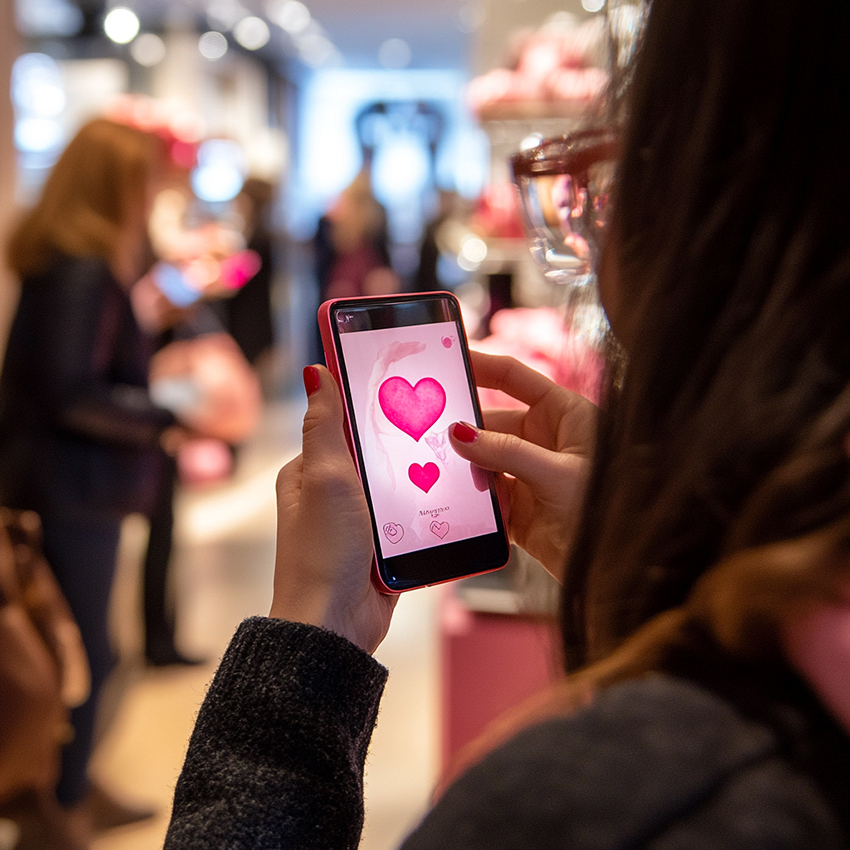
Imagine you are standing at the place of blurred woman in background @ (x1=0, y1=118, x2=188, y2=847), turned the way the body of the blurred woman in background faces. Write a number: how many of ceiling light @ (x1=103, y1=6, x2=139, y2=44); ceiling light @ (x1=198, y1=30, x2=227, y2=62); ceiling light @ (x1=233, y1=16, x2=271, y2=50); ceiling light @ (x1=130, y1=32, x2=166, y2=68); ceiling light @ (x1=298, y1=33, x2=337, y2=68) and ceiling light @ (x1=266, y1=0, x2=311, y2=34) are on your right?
0

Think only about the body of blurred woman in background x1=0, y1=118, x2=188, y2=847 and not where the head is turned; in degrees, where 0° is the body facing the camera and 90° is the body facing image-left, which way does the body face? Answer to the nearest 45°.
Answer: approximately 270°

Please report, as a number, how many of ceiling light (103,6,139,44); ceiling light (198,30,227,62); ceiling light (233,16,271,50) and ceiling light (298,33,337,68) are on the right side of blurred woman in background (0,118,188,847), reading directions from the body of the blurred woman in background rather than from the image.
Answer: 0

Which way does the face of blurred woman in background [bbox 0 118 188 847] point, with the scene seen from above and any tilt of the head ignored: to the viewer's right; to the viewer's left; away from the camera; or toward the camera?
to the viewer's right

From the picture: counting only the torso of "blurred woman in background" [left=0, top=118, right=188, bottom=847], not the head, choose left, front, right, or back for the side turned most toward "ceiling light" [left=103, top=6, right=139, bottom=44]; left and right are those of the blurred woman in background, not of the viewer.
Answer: left

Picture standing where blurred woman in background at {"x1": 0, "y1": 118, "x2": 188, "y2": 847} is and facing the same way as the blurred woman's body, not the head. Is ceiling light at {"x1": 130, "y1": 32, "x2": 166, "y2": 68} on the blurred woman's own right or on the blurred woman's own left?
on the blurred woman's own left

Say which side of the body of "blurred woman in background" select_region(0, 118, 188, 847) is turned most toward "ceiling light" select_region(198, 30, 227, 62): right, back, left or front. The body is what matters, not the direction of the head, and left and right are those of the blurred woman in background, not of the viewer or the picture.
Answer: left

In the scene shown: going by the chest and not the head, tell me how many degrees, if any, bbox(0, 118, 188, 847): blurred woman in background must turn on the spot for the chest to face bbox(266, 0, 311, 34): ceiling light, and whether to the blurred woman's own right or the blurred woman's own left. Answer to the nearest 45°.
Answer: approximately 90° to the blurred woman's own left

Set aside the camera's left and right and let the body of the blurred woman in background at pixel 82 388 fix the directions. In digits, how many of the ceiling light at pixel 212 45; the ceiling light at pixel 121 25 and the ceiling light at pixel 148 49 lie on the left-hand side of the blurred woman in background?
3

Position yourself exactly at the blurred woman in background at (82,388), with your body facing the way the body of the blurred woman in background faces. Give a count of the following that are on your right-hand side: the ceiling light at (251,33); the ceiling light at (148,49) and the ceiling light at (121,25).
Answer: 0

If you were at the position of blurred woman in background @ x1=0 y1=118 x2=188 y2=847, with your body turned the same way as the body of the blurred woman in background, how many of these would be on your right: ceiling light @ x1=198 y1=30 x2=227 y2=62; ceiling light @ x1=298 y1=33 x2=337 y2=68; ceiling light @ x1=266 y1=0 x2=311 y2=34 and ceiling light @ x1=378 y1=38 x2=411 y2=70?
0

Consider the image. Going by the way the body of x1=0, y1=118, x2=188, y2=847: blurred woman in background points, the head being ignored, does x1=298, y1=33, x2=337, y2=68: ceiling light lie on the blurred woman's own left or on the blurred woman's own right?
on the blurred woman's own left

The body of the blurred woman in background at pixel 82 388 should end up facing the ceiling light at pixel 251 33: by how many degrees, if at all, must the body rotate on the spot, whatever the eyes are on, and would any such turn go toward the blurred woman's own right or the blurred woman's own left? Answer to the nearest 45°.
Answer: approximately 90° to the blurred woman's own left

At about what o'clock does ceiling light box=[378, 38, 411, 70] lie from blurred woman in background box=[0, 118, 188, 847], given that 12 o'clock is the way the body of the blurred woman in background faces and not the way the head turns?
The ceiling light is roughly at 10 o'clock from the blurred woman in background.
